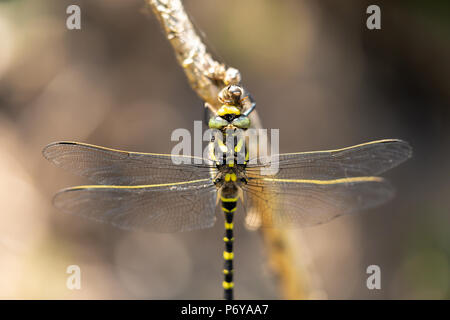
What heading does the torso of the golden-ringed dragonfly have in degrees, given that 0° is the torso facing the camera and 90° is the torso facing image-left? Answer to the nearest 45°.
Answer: approximately 180°
